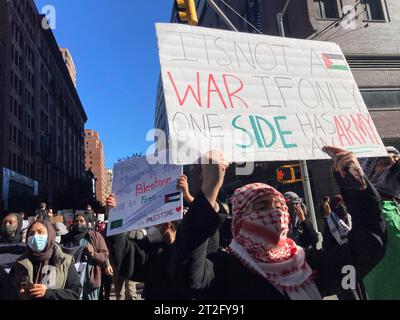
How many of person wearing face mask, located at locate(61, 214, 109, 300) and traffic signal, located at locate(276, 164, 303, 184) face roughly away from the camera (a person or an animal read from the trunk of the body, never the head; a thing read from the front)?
0

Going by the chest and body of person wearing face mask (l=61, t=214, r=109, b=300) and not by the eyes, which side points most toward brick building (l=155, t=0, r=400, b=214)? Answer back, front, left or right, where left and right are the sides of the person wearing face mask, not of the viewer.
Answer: back

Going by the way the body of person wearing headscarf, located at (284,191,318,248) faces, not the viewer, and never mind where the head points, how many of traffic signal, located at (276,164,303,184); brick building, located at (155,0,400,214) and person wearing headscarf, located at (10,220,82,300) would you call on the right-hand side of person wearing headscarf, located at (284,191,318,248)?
1

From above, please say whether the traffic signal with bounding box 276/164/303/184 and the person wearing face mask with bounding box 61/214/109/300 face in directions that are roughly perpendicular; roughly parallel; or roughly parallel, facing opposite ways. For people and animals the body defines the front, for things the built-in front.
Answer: roughly parallel

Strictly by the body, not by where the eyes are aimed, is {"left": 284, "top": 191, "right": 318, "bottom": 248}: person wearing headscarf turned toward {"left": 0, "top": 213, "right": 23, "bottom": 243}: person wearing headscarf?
no

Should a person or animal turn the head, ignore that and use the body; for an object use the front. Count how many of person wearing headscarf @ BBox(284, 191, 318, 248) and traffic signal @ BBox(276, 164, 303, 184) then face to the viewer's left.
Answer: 0

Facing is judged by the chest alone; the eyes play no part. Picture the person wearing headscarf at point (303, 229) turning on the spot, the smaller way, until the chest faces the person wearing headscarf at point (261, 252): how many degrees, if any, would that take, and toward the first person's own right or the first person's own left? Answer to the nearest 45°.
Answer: approximately 45° to the first person's own right

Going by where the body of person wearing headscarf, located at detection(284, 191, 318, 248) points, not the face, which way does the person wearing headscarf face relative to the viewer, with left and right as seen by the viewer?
facing the viewer and to the right of the viewer

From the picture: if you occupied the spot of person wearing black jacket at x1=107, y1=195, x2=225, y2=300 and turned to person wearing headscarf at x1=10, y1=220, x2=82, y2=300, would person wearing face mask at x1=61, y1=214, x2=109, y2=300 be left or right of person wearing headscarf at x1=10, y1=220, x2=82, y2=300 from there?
right

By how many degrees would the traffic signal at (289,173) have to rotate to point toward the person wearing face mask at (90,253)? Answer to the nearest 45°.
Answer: approximately 45° to its right

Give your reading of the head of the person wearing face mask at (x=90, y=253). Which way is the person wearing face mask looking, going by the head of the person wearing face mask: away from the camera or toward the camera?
toward the camera

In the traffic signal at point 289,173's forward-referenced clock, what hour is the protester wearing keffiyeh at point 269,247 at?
The protester wearing keffiyeh is roughly at 12 o'clock from the traffic signal.

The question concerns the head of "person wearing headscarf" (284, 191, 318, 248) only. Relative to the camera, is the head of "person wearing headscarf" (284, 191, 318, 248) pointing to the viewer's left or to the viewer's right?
to the viewer's left

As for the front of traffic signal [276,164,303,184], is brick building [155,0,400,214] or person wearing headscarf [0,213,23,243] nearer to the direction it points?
the person wearing headscarf

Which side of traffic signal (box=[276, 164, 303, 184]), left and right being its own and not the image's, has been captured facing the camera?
front
